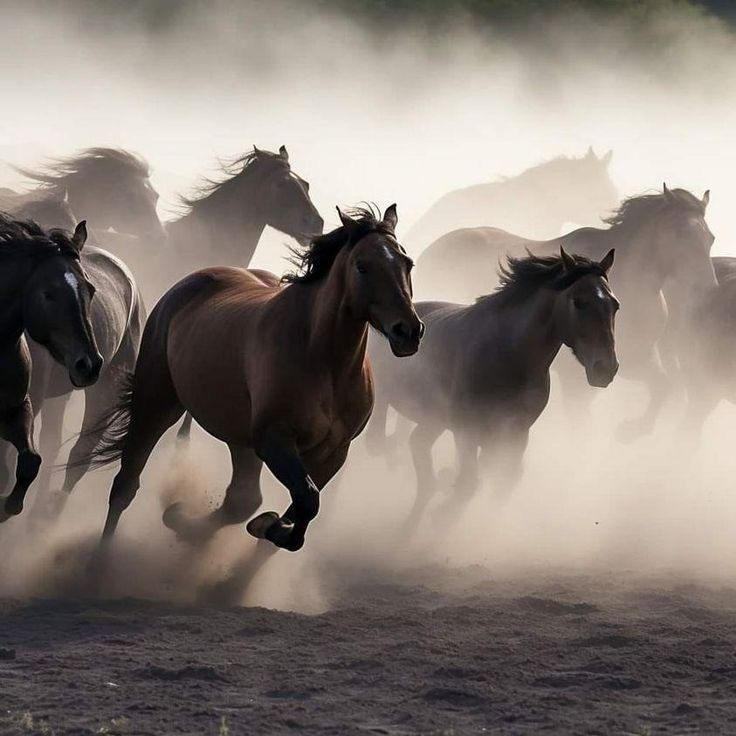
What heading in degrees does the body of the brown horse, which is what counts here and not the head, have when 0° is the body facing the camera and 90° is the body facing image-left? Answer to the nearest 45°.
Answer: approximately 315°

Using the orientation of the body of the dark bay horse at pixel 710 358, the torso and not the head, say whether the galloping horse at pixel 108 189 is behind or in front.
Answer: behind

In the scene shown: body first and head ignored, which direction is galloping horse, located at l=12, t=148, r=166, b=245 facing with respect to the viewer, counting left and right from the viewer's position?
facing to the right of the viewer

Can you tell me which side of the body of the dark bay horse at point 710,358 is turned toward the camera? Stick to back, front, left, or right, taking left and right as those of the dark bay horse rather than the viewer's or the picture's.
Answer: right

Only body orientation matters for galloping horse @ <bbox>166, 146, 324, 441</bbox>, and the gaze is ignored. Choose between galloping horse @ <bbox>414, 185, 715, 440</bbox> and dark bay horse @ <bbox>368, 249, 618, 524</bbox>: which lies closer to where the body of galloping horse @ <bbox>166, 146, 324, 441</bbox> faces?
the galloping horse

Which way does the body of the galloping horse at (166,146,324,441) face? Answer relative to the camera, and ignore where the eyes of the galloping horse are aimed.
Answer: to the viewer's right

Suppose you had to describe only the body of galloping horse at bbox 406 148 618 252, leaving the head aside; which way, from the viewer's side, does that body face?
to the viewer's right

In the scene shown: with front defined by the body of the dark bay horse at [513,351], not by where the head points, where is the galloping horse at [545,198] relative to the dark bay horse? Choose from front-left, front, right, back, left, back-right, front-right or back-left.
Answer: back-left

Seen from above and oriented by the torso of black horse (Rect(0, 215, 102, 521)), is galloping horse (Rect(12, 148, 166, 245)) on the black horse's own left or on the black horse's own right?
on the black horse's own left
